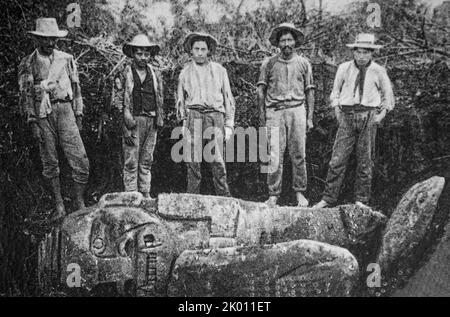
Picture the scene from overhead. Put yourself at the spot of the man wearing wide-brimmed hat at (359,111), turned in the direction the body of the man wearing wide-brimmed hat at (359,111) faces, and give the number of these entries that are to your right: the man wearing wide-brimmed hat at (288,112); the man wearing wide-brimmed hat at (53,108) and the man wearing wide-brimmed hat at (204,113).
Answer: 3

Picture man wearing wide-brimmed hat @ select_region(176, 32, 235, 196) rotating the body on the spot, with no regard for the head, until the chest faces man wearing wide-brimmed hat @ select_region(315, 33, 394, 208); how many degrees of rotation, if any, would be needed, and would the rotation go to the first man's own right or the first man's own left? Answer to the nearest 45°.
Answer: approximately 90° to the first man's own left

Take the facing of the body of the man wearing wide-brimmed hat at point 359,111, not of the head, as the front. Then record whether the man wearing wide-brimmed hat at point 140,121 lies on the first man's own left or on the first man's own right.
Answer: on the first man's own right

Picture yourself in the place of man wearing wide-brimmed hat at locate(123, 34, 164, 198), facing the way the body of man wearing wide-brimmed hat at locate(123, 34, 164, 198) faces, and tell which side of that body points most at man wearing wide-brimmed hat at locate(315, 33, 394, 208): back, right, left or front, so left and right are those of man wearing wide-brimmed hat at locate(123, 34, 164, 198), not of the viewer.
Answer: left

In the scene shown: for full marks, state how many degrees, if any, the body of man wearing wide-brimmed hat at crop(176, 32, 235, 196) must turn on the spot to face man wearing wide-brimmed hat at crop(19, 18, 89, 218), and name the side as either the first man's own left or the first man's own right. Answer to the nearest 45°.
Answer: approximately 90° to the first man's own right

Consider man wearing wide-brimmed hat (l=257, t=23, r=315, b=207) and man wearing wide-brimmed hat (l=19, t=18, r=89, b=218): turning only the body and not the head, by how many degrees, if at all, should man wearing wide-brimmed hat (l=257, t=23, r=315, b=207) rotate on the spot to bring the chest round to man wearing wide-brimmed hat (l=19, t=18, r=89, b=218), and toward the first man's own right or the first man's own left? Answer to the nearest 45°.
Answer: approximately 90° to the first man's own right

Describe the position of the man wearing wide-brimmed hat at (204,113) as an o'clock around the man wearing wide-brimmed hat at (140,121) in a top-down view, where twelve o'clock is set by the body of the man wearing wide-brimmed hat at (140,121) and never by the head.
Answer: the man wearing wide-brimmed hat at (204,113) is roughly at 9 o'clock from the man wearing wide-brimmed hat at (140,121).

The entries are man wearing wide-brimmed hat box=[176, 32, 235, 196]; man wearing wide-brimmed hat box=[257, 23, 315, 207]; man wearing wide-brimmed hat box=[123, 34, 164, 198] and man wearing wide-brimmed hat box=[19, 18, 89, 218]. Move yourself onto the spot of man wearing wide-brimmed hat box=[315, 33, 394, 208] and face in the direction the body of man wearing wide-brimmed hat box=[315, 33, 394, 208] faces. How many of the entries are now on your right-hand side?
4

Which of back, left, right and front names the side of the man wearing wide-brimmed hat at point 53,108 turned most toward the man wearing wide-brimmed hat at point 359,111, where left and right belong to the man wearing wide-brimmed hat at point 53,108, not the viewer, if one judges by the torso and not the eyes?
left
